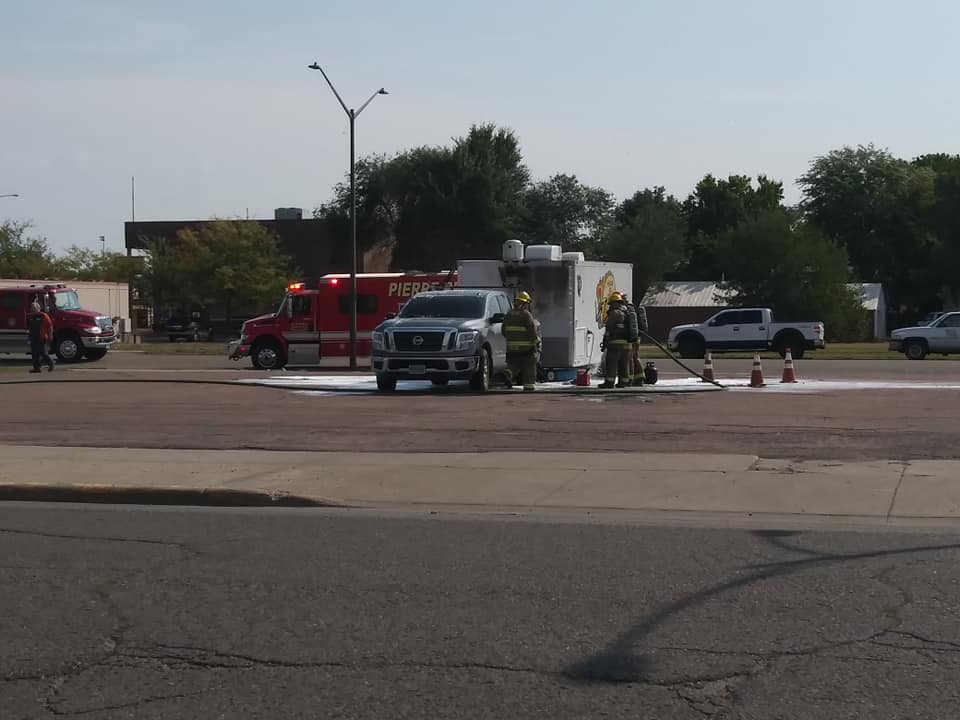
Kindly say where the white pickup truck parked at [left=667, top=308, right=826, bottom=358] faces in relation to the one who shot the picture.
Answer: facing to the left of the viewer

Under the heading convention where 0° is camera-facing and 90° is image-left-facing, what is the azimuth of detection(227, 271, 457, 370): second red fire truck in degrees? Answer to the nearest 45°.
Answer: approximately 90°

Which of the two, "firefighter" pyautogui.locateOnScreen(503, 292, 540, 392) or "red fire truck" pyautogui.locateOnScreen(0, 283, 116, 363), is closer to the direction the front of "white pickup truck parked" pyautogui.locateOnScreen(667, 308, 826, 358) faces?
the red fire truck

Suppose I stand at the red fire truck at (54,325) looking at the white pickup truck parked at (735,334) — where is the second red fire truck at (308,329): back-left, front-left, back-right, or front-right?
front-right

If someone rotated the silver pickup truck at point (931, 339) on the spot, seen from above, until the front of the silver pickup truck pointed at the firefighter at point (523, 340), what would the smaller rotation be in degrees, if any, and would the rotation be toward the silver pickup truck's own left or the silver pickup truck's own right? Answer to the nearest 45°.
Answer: approximately 90° to the silver pickup truck's own left

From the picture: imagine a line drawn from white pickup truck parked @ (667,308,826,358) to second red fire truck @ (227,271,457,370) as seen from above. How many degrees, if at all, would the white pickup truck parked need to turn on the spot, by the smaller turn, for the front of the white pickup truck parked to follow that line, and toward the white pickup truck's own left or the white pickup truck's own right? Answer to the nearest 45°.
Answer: approximately 45° to the white pickup truck's own left

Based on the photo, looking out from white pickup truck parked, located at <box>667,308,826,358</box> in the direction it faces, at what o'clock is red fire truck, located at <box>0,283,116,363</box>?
The red fire truck is roughly at 11 o'clock from the white pickup truck parked.

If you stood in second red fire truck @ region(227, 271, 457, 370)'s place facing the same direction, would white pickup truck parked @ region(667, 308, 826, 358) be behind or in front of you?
behind

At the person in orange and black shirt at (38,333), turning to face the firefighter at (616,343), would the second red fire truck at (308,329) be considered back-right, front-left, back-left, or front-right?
front-left

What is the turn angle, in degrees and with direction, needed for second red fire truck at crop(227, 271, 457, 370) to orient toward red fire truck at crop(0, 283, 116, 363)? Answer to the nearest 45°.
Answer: approximately 45° to its right

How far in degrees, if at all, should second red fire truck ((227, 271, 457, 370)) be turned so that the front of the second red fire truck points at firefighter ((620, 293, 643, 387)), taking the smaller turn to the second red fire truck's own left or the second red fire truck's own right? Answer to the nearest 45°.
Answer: approximately 135° to the second red fire truck's own left

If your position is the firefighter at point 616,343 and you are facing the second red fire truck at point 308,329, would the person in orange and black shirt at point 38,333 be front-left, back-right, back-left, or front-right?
front-left

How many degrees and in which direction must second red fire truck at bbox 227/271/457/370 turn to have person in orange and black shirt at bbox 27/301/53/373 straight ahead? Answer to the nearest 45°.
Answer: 0° — it already faces them
